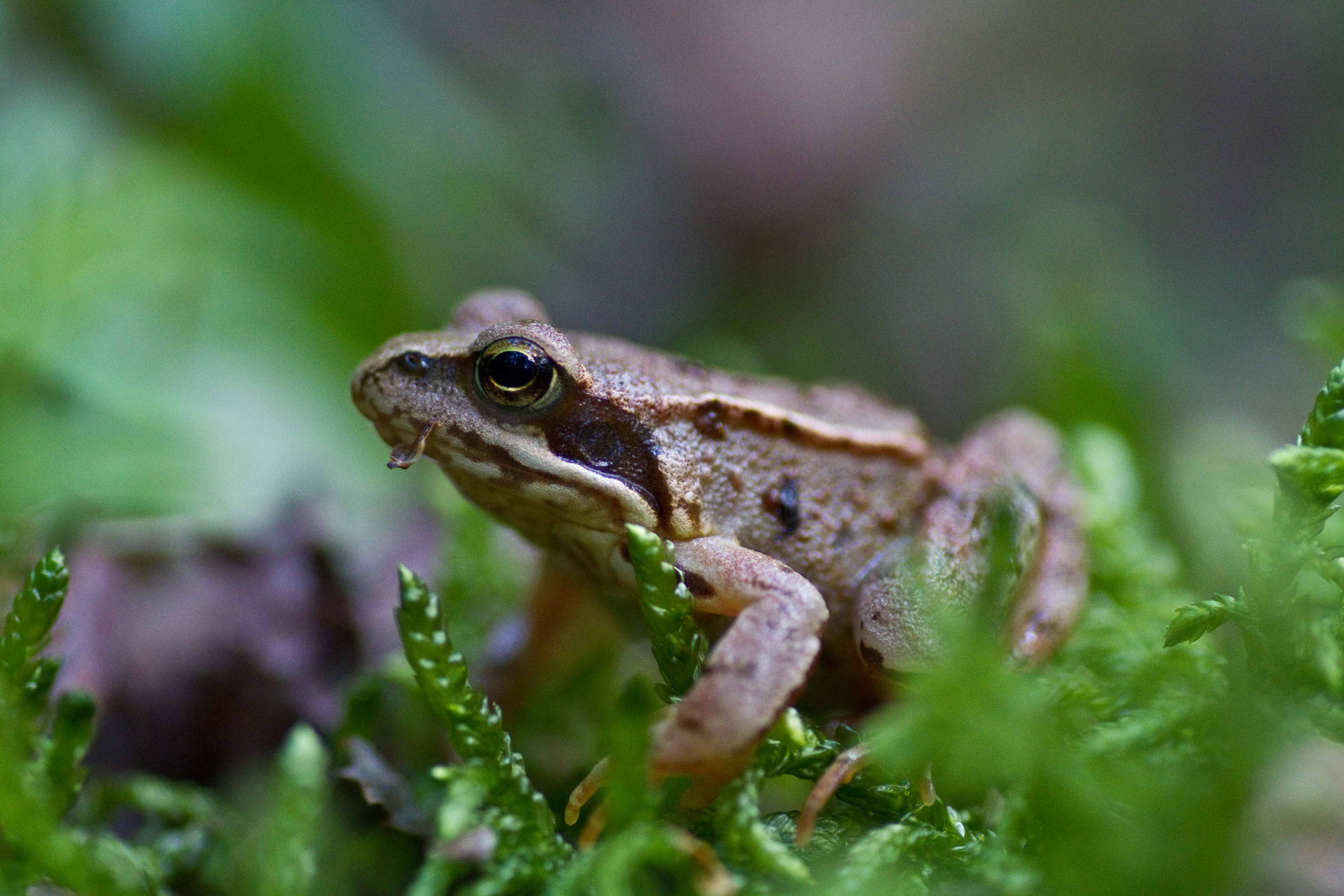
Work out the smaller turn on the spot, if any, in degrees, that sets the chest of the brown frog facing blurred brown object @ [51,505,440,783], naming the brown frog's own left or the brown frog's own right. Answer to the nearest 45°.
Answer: approximately 45° to the brown frog's own right

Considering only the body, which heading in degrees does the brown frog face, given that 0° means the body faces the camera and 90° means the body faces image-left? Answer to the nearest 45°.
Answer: approximately 90°
